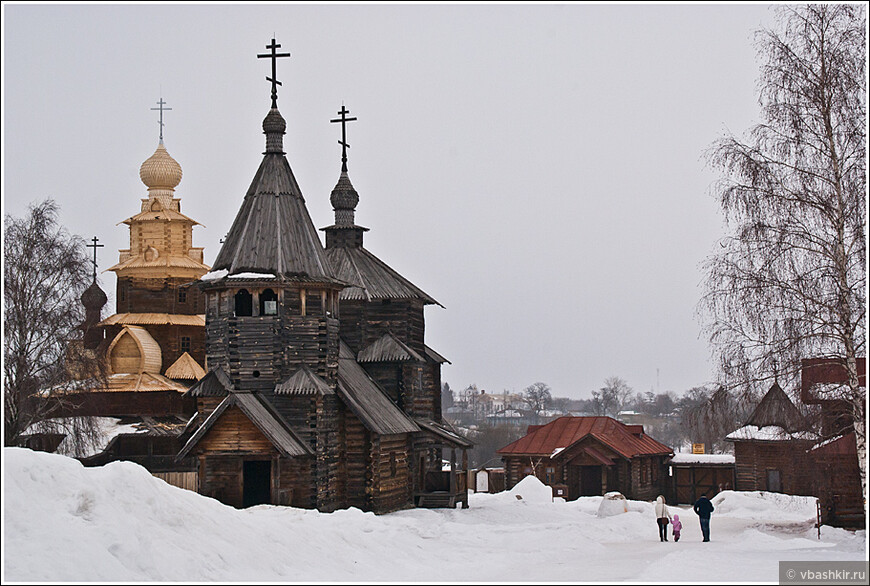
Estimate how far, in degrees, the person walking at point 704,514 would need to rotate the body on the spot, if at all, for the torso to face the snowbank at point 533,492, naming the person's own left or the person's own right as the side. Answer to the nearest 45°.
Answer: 0° — they already face it

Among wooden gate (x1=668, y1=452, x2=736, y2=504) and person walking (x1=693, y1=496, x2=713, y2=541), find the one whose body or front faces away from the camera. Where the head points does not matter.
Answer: the person walking

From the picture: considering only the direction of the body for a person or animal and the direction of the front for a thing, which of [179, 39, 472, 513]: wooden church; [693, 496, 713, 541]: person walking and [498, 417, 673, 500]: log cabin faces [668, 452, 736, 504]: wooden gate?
the person walking

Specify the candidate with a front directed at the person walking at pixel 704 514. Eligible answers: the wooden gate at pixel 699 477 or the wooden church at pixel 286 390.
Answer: the wooden gate

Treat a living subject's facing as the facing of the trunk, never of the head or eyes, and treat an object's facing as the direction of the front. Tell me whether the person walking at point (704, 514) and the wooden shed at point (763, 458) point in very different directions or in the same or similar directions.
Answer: very different directions

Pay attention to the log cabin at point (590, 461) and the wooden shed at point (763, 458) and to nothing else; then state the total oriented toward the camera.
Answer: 2

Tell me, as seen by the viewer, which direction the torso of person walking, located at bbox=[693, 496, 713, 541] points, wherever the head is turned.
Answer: away from the camera

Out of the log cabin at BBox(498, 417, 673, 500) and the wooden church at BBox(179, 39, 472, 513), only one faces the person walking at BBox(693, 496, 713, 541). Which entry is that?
the log cabin
